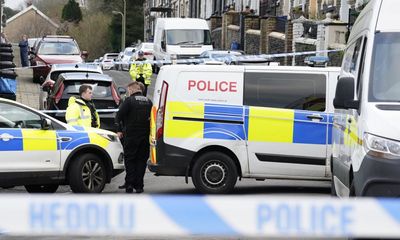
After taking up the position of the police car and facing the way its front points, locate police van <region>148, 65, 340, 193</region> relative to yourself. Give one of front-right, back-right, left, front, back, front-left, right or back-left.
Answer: front

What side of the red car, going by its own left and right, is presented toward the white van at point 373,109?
front

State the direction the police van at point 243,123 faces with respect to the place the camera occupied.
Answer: facing to the right of the viewer

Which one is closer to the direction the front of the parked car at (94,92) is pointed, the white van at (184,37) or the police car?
the white van

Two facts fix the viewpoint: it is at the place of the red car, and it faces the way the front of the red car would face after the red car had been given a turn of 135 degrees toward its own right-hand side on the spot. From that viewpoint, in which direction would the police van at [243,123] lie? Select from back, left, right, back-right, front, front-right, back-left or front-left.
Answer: back-left

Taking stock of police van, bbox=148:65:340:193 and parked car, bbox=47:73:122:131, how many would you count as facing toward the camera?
0

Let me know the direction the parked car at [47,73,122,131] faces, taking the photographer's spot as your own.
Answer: facing away from the viewer

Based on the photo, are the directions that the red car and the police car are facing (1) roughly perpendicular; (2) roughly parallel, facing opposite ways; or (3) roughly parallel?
roughly perpendicular

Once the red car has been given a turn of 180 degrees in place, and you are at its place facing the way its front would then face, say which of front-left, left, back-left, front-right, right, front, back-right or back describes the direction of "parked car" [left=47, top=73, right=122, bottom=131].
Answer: back

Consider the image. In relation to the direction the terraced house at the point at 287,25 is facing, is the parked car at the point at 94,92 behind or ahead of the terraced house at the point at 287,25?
ahead

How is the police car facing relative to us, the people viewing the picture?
facing to the right of the viewer

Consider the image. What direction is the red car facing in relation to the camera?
toward the camera

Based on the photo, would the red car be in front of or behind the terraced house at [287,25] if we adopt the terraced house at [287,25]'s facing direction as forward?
in front
